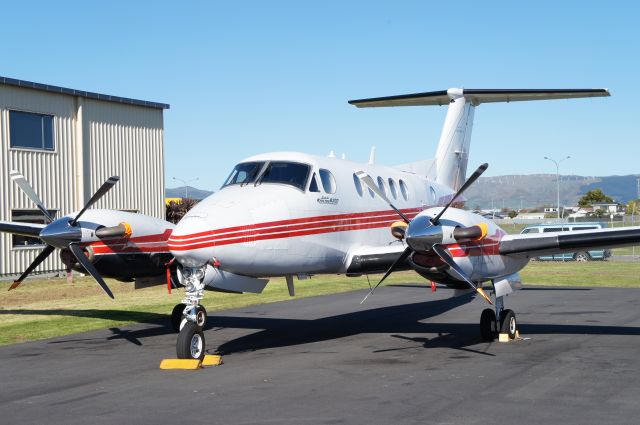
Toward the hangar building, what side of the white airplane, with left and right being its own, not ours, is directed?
right

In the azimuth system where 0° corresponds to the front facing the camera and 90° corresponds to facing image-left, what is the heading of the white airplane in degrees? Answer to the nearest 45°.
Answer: approximately 45°
